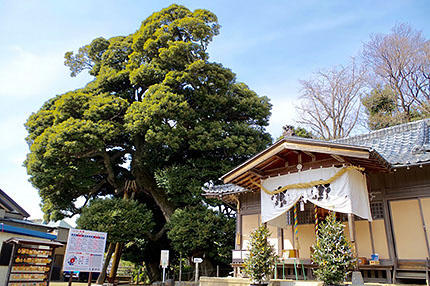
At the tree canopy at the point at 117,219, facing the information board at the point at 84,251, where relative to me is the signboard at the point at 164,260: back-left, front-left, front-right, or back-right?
front-left

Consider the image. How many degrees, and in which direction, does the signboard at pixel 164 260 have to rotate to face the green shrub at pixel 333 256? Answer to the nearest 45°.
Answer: approximately 45° to its left

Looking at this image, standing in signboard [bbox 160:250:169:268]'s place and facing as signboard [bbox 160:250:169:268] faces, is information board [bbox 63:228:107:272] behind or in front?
in front

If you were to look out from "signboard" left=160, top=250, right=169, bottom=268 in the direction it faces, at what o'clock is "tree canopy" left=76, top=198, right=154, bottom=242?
The tree canopy is roughly at 3 o'clock from the signboard.

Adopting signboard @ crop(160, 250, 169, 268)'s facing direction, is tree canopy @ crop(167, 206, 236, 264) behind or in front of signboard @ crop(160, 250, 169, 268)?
behind

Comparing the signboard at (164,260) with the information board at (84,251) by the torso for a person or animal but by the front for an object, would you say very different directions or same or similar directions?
same or similar directions

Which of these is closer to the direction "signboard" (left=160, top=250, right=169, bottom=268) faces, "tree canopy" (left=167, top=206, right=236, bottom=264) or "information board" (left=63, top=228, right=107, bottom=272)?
the information board

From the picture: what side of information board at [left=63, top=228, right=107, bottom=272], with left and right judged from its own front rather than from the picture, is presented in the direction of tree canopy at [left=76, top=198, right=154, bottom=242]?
back

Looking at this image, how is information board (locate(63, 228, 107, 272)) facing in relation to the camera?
toward the camera

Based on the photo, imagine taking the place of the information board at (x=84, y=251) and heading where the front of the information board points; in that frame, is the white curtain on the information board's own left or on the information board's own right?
on the information board's own left

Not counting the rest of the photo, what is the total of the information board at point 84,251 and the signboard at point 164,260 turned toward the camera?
2

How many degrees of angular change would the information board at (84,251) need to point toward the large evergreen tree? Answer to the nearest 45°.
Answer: approximately 180°
